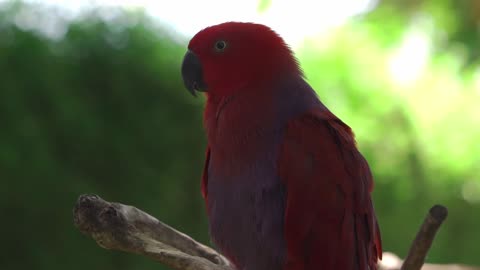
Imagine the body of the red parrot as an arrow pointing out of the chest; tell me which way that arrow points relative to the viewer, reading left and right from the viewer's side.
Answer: facing the viewer and to the left of the viewer
